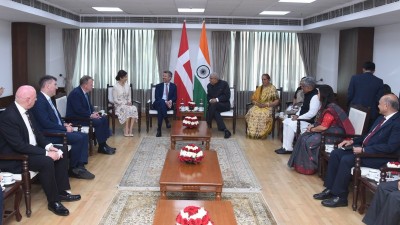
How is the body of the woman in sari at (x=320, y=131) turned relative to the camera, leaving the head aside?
to the viewer's left

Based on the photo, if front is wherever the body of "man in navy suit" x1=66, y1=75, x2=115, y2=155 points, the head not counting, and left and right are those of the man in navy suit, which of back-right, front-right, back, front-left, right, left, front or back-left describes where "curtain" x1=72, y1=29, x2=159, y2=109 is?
left

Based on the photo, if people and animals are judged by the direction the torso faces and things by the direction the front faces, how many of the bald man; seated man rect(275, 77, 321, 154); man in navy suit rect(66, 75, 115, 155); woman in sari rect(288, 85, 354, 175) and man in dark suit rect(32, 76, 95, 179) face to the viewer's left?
2

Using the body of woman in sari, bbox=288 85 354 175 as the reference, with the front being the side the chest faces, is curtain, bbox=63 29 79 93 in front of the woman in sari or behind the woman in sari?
in front

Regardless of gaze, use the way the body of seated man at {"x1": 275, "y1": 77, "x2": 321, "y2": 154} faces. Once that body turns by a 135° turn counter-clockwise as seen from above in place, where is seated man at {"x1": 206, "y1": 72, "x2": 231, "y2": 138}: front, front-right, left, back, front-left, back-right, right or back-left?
back

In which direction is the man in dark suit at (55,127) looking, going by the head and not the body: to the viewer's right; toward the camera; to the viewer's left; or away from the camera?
to the viewer's right

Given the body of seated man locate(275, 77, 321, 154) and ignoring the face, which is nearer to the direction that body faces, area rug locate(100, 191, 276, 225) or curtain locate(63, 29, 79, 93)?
the curtain

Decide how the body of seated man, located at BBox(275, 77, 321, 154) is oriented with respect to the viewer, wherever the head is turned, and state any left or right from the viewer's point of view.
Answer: facing to the left of the viewer

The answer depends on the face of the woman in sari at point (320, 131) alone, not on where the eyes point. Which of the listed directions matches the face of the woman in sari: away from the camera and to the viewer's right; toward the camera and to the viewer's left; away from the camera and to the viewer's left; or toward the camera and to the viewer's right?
away from the camera and to the viewer's left

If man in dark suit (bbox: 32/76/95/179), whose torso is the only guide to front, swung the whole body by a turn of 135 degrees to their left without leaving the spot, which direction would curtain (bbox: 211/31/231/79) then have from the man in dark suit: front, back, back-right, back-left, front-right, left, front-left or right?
right

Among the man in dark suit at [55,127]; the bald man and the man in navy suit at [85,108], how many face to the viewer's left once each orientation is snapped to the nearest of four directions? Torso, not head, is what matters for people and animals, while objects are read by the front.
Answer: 0

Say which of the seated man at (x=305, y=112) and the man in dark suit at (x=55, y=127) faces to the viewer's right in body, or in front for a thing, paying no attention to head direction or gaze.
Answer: the man in dark suit

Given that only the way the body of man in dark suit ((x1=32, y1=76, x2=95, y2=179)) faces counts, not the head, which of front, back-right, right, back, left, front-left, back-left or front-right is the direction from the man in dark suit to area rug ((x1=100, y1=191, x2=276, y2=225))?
front-right

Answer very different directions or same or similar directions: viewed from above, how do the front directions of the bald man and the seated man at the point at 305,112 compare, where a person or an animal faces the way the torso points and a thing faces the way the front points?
very different directions

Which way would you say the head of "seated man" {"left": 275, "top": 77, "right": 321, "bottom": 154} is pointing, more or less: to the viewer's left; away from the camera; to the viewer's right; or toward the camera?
to the viewer's left

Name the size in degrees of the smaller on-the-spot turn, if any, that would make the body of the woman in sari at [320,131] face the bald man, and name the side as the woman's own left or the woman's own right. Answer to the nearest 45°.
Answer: approximately 45° to the woman's own left

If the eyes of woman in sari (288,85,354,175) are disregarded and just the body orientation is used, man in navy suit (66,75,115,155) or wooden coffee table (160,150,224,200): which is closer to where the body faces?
the man in navy suit

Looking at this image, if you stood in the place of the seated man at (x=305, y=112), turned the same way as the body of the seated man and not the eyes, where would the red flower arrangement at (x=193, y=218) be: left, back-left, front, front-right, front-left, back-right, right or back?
left

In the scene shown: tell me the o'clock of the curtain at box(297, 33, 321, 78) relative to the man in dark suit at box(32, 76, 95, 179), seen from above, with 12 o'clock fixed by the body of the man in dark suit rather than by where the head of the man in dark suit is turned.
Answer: The curtain is roughly at 11 o'clock from the man in dark suit.

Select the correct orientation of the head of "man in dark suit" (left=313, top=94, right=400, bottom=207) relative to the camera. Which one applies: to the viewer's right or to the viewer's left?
to the viewer's left
